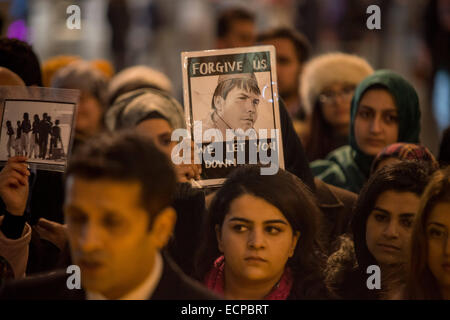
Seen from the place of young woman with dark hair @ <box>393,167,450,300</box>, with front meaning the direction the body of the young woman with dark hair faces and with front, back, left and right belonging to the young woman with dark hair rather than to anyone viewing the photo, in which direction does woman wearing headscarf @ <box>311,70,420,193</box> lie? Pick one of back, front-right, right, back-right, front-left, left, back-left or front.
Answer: back

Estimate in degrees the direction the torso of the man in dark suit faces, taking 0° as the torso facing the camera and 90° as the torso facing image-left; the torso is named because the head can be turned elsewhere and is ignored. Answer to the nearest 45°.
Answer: approximately 45°

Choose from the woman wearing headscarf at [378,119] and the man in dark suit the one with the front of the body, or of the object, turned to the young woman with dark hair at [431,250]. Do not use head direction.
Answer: the woman wearing headscarf

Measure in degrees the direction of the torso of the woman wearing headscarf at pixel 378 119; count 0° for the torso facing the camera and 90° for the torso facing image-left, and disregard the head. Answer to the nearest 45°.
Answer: approximately 0°

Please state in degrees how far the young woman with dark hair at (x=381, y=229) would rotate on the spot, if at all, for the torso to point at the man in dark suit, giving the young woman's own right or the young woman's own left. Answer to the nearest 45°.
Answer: approximately 45° to the young woman's own right

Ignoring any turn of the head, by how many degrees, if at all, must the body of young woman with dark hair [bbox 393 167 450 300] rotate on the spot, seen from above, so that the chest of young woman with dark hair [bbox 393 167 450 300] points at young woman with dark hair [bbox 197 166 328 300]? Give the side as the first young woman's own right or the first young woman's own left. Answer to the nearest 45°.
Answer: approximately 90° to the first young woman's own right

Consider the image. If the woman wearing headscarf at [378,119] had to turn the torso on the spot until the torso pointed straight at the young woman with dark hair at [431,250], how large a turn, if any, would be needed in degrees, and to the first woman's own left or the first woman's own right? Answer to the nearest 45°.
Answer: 0° — they already face them
